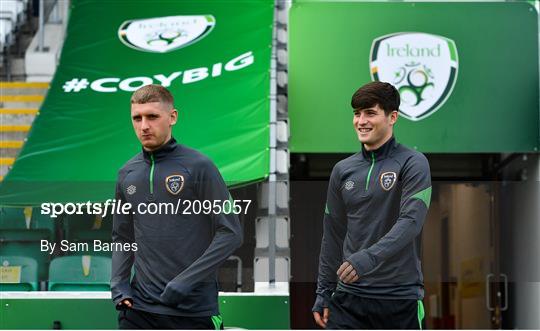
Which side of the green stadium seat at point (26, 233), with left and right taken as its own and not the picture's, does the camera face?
front

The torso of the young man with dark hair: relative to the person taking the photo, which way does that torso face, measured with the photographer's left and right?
facing the viewer and to the left of the viewer

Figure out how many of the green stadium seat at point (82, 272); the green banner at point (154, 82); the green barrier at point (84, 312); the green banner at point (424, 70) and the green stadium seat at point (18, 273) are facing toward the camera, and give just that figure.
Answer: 5

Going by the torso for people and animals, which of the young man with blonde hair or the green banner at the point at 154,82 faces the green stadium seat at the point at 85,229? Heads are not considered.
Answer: the green banner

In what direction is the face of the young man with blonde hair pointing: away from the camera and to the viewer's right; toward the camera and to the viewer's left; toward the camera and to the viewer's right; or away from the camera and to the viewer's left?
toward the camera and to the viewer's left

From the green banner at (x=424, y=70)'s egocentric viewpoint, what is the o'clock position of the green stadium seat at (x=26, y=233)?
The green stadium seat is roughly at 3 o'clock from the green banner.

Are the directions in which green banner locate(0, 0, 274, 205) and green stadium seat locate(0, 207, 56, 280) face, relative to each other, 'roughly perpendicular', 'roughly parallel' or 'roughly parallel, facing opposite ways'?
roughly parallel

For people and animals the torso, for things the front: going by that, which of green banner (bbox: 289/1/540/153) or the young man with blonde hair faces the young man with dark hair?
the green banner

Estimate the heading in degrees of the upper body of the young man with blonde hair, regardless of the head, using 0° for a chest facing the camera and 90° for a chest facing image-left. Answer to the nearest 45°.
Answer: approximately 45°

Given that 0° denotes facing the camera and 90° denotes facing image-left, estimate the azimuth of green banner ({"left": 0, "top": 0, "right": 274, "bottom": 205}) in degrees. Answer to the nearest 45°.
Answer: approximately 0°

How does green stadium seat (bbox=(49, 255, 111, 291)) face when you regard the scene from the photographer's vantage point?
facing the viewer

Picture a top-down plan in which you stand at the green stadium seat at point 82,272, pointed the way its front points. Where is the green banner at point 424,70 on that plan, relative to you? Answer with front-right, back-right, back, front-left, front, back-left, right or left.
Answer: back-left

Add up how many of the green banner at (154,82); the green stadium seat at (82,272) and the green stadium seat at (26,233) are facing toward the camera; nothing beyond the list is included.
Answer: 3

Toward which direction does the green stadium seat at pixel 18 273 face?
toward the camera

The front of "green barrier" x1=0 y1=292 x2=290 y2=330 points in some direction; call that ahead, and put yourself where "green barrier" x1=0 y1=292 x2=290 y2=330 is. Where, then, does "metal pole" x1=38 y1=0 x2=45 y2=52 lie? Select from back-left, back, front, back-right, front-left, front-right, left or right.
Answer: back

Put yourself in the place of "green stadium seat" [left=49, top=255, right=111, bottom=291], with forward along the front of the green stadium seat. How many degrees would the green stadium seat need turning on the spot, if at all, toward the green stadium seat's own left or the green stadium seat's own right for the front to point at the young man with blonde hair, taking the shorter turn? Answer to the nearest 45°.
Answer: approximately 45° to the green stadium seat's own left

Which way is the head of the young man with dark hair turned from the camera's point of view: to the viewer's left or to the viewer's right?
to the viewer's left

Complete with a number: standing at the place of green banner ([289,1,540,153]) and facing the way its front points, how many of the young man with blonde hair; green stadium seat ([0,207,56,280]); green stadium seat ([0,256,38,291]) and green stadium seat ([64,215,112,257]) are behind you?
0

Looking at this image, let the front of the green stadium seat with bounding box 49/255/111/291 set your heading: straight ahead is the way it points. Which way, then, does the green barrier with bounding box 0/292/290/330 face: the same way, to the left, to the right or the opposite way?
the same way

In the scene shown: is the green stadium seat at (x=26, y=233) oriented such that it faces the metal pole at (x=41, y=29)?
no
